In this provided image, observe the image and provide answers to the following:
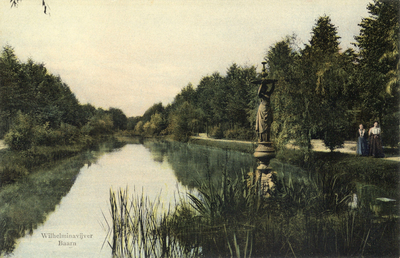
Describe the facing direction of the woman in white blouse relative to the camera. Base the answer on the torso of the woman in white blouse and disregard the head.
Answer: toward the camera

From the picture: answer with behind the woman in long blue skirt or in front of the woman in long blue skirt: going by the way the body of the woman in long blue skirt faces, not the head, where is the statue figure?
in front

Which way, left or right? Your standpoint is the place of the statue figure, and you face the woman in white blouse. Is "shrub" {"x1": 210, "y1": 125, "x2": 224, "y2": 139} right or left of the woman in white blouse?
left

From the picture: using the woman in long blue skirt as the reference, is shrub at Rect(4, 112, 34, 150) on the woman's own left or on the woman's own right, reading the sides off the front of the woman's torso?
on the woman's own right

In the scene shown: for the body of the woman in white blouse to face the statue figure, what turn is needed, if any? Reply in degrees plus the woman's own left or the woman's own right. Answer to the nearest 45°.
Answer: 0° — they already face it

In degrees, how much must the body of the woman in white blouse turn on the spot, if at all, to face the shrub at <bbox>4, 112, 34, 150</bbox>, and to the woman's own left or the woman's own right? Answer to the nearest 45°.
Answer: approximately 45° to the woman's own right

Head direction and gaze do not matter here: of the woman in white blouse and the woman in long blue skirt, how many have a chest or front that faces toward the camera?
2

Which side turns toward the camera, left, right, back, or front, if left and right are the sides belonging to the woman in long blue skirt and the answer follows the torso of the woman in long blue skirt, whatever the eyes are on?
front
